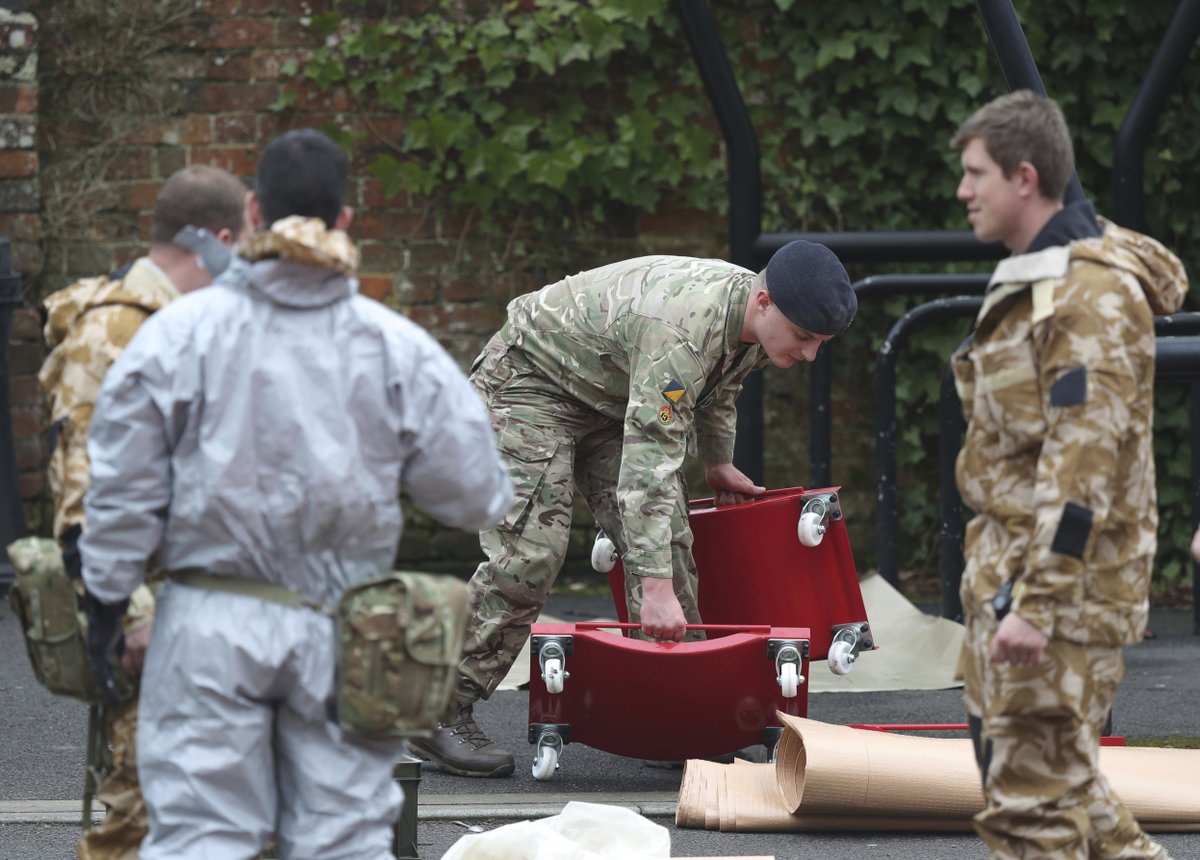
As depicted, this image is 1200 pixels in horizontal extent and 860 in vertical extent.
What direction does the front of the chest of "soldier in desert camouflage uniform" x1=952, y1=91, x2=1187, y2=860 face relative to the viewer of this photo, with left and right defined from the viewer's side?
facing to the left of the viewer

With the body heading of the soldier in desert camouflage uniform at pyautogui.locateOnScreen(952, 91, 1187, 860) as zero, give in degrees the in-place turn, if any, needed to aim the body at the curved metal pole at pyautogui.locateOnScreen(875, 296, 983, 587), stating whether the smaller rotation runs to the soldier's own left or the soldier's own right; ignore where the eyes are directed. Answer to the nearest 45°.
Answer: approximately 90° to the soldier's own right

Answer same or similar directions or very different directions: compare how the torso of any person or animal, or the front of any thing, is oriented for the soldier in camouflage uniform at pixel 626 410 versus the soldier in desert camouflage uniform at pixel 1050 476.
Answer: very different directions

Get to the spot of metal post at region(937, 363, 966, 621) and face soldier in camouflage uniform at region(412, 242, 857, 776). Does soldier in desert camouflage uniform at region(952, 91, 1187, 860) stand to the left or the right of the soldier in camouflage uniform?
left

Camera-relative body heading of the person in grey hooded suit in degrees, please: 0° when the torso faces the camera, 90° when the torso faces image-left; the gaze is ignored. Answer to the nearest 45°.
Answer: approximately 180°

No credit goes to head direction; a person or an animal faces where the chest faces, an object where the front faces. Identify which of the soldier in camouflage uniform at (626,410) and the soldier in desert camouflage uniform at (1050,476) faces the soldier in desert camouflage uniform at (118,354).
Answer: the soldier in desert camouflage uniform at (1050,476)

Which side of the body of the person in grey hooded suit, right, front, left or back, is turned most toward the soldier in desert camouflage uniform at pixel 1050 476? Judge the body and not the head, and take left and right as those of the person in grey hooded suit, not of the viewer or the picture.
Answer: right

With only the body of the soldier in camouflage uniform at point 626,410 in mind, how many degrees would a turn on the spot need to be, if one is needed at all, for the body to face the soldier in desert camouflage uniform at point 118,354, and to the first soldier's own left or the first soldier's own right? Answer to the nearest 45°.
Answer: approximately 135° to the first soldier's own right

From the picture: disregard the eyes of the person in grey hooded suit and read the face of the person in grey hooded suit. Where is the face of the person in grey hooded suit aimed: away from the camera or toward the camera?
away from the camera

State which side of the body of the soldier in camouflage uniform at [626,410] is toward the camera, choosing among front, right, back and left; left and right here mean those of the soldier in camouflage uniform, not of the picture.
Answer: right

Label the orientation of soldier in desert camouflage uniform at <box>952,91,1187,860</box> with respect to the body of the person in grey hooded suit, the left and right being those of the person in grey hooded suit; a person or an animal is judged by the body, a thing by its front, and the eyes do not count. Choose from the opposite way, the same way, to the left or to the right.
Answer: to the left

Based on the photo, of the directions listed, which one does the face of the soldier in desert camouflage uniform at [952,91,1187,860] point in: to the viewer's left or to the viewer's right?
to the viewer's left
